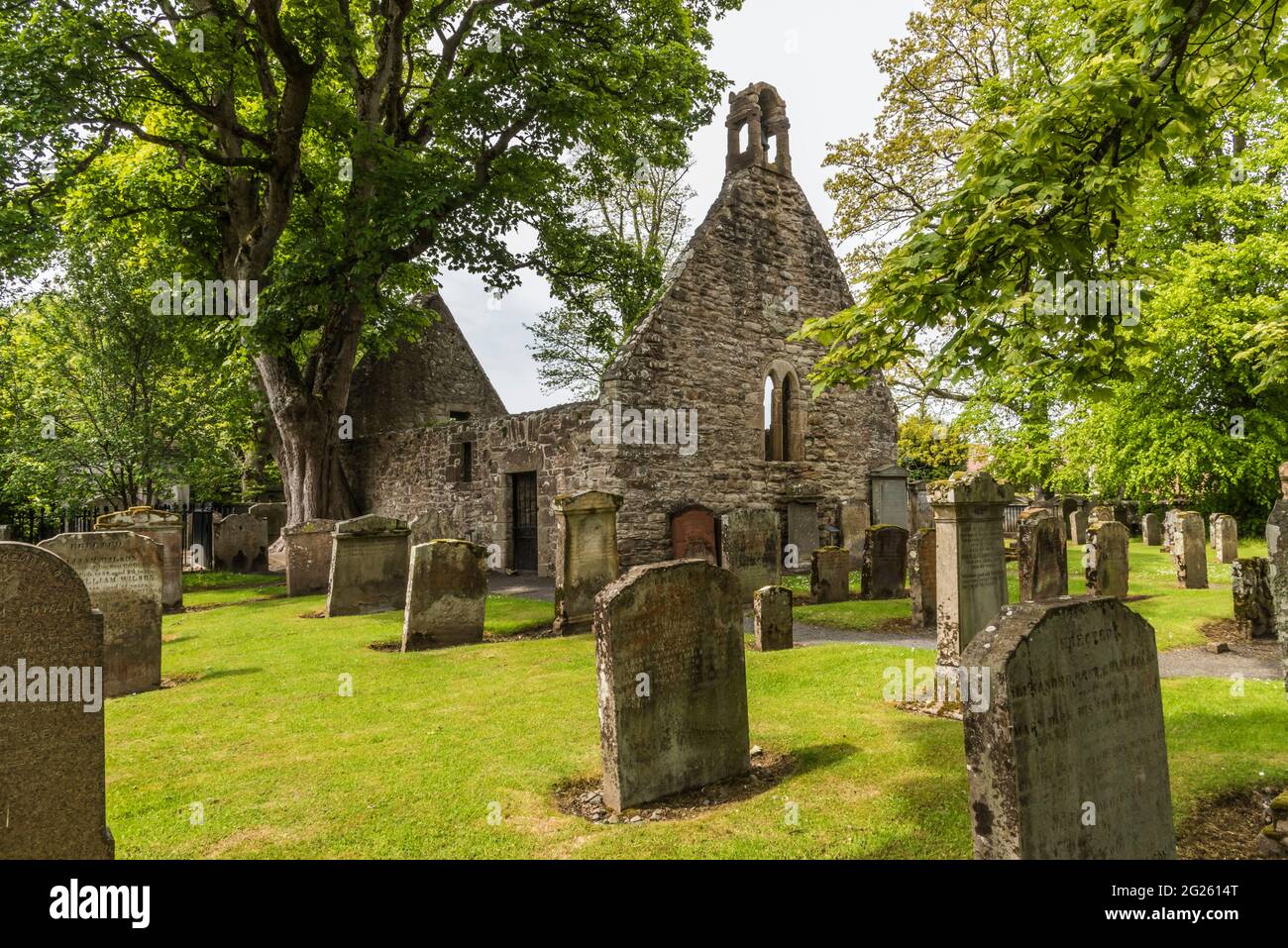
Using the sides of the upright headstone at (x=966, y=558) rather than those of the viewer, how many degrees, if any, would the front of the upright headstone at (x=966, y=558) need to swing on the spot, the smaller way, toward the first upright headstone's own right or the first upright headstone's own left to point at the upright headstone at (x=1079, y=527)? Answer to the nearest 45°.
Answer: approximately 135° to the first upright headstone's own left

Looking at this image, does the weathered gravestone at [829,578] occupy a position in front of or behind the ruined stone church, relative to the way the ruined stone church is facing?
in front

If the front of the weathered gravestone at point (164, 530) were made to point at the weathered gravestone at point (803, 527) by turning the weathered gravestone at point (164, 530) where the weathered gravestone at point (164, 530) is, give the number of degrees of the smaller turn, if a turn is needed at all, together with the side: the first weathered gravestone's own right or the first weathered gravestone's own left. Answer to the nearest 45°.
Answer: approximately 90° to the first weathered gravestone's own left

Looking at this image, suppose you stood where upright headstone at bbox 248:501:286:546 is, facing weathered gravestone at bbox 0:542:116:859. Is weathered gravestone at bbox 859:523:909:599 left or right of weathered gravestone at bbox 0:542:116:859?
left

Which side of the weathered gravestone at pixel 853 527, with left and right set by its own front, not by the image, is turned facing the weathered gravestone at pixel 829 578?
front
